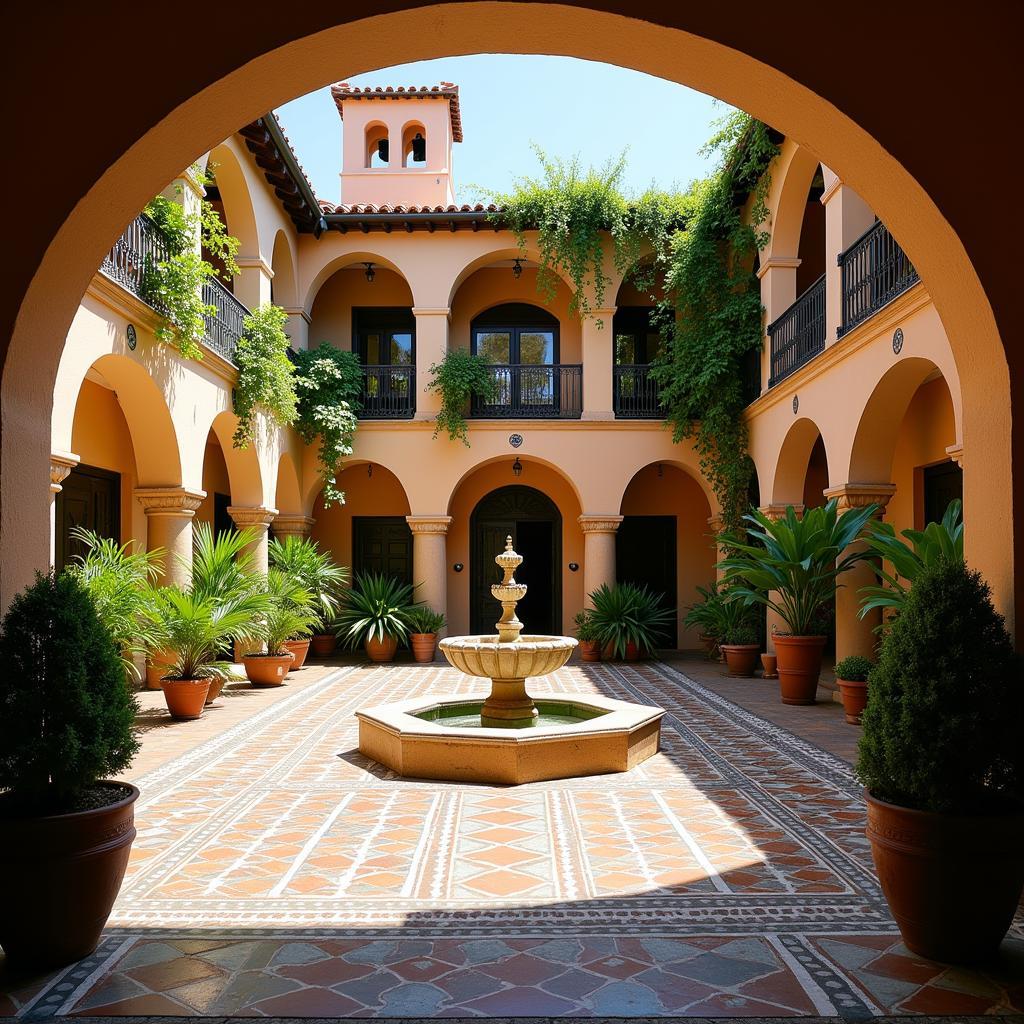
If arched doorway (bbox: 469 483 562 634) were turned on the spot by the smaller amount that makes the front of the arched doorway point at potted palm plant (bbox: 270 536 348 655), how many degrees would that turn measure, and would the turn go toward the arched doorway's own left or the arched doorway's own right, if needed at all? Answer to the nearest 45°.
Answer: approximately 45° to the arched doorway's own right

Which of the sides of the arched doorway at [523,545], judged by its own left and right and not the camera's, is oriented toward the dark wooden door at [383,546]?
right

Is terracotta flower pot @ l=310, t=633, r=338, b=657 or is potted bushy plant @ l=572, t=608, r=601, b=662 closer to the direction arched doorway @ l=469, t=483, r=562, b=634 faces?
the potted bushy plant

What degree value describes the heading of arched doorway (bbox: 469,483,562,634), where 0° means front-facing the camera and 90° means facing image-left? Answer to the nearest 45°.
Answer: approximately 0°

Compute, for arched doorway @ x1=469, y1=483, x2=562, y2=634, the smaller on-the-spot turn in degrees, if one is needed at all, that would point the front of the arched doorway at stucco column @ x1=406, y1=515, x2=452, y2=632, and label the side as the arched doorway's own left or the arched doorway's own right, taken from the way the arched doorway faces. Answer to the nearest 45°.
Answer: approximately 45° to the arched doorway's own right
